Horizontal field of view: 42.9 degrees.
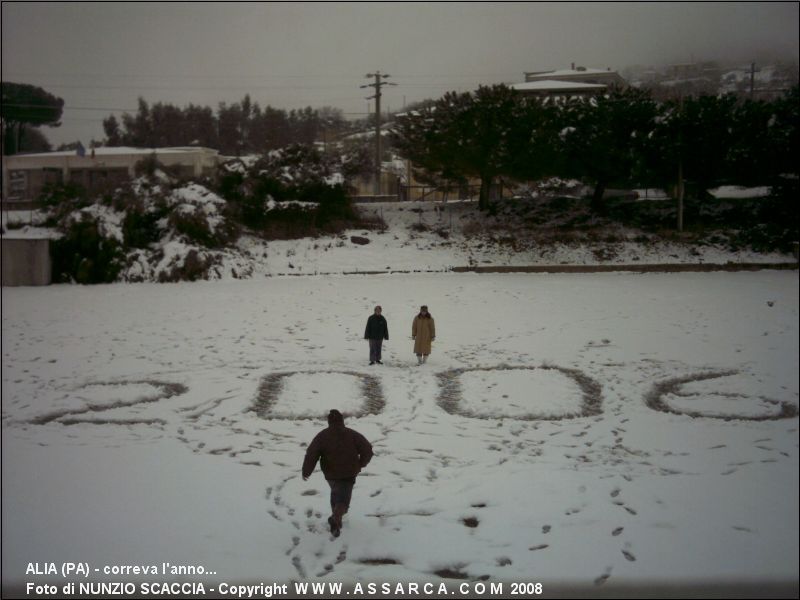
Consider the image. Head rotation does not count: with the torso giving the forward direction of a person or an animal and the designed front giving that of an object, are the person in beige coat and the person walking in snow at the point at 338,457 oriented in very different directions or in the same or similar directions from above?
very different directions

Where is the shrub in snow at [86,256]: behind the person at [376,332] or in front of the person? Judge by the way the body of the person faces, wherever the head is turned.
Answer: behind

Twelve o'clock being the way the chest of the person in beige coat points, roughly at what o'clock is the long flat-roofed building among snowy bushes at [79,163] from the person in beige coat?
The long flat-roofed building among snowy bushes is roughly at 5 o'clock from the person in beige coat.

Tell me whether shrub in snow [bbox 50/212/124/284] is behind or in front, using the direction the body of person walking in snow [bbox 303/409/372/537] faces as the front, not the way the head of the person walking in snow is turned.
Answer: in front

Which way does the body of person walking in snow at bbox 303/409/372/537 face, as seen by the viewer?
away from the camera

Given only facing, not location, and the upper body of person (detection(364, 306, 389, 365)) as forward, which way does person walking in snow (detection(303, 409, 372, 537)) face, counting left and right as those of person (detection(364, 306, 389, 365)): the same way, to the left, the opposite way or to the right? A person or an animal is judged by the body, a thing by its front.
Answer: the opposite way

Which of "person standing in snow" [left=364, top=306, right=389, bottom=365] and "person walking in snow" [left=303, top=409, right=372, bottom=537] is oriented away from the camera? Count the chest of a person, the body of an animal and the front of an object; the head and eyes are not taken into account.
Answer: "person walking in snow" [left=303, top=409, right=372, bottom=537]

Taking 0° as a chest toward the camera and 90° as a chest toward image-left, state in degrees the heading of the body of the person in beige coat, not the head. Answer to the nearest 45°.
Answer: approximately 0°

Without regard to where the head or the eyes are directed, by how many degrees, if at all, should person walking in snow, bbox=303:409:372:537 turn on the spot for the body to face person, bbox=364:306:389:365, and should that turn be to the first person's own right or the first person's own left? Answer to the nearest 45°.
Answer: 0° — they already face them

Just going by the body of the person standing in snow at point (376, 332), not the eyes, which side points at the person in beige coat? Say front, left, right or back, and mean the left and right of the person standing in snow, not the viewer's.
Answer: left

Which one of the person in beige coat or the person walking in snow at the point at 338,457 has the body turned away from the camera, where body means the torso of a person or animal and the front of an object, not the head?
the person walking in snow

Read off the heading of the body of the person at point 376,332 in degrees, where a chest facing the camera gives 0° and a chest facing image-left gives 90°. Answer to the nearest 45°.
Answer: approximately 0°
